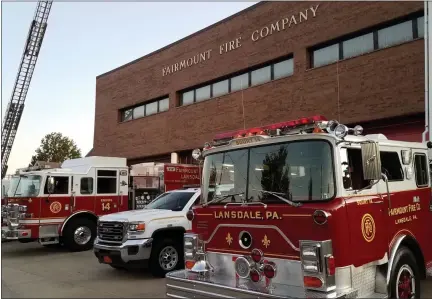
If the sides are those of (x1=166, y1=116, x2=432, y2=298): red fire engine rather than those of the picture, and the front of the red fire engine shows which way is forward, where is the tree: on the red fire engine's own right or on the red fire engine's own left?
on the red fire engine's own right

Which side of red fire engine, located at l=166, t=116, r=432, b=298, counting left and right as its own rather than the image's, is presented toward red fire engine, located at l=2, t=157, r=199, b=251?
right

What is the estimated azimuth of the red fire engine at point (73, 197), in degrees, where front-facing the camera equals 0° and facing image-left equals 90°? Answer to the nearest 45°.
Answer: approximately 45°

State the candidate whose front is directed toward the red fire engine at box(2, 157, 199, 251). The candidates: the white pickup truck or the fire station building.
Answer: the fire station building

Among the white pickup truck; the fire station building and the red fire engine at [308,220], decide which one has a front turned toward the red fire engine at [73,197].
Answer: the fire station building

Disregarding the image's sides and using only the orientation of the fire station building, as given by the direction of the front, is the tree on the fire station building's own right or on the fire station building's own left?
on the fire station building's own right

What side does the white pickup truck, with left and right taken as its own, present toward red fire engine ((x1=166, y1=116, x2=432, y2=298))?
left

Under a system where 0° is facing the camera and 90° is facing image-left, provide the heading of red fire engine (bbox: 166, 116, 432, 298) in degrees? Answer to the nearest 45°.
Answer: approximately 45°

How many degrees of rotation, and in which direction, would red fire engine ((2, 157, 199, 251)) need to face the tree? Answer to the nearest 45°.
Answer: approximately 135° to its right

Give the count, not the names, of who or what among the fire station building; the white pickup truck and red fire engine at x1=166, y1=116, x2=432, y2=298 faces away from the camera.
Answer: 0

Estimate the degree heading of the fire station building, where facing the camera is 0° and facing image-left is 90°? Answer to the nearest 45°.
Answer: approximately 45°

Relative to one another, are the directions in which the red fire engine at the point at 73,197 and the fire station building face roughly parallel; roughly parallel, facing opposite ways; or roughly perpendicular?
roughly parallel

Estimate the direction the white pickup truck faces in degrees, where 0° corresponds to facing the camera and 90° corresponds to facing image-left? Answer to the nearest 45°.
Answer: approximately 45°
